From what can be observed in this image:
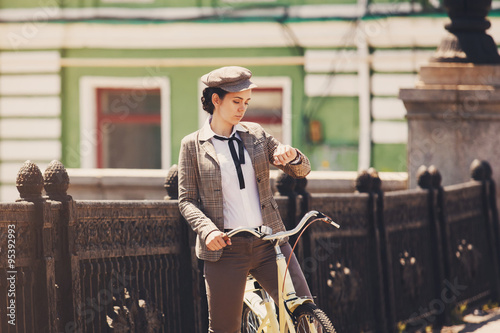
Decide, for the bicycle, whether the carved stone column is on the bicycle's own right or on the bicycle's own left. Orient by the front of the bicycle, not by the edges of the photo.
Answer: on the bicycle's own left

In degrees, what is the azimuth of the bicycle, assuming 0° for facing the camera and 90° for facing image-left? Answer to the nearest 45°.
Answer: approximately 315°
